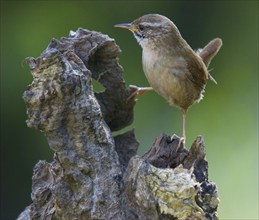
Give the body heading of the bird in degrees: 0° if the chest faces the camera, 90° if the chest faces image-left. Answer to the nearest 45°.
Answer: approximately 90°
